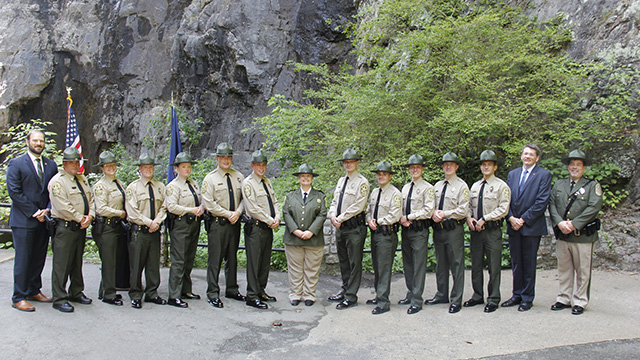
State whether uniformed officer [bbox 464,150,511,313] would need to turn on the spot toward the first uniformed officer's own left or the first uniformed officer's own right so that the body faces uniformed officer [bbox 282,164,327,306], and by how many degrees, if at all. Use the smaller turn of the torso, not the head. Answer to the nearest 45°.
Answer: approximately 45° to the first uniformed officer's own right

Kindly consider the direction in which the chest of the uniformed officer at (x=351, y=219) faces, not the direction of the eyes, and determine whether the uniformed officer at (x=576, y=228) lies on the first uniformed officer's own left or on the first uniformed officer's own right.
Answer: on the first uniformed officer's own left

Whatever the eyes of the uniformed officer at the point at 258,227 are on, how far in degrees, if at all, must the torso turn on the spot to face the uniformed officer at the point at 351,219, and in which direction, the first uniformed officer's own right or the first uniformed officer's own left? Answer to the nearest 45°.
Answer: approximately 45° to the first uniformed officer's own left

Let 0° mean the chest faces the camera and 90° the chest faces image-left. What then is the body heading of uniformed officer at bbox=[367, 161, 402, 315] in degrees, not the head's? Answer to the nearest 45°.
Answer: approximately 45°

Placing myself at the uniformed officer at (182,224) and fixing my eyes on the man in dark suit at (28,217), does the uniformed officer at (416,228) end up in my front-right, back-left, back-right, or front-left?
back-left

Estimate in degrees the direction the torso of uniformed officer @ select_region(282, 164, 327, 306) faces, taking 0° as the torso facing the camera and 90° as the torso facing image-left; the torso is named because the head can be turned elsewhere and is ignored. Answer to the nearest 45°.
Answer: approximately 0°

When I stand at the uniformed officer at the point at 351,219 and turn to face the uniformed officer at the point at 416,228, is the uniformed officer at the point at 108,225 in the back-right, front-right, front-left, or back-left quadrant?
back-right

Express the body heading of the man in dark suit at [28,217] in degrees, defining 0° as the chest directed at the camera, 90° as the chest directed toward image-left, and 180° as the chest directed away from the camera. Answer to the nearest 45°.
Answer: approximately 315°
